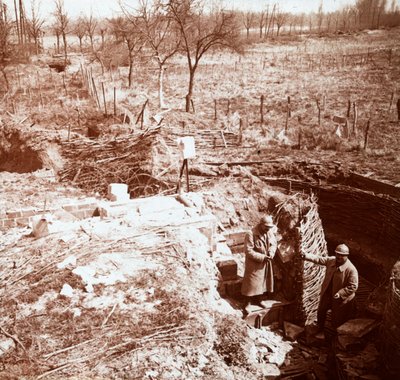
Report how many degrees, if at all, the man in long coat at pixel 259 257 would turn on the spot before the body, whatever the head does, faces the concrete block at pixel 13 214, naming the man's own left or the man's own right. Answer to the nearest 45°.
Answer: approximately 135° to the man's own right

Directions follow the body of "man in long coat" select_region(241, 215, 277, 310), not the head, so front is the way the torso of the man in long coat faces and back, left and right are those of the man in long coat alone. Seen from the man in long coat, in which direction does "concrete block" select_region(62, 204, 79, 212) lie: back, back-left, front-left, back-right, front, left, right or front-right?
back-right

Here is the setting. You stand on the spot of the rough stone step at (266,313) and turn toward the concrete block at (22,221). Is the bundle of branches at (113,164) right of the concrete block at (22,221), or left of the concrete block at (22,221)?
right

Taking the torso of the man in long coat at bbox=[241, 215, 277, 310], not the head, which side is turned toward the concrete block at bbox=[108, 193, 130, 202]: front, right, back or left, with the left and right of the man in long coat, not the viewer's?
back

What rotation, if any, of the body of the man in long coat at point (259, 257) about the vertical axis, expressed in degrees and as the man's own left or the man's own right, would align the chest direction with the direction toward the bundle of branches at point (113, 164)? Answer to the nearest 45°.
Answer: approximately 180°

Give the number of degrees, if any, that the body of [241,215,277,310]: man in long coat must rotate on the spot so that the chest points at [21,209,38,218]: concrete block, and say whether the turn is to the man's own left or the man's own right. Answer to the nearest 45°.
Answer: approximately 135° to the man's own right

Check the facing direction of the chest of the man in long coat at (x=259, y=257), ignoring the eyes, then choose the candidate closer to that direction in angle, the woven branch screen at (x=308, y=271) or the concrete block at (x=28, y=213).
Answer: the woven branch screen
